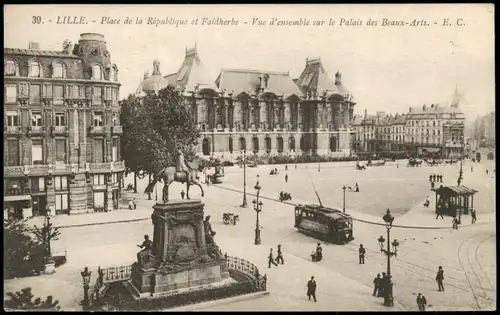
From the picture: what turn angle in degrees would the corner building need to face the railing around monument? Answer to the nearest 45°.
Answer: approximately 45° to its left

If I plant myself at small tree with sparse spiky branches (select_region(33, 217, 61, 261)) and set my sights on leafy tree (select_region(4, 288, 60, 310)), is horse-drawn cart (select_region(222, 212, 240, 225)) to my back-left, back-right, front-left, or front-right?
back-left
